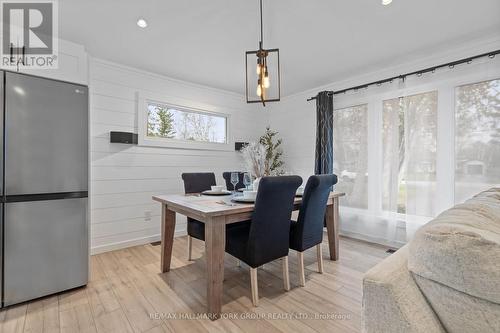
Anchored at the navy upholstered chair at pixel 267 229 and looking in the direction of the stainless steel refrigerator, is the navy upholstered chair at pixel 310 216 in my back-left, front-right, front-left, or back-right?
back-right

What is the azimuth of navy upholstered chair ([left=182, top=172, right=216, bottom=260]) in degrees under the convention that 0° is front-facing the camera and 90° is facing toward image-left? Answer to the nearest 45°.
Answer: approximately 315°

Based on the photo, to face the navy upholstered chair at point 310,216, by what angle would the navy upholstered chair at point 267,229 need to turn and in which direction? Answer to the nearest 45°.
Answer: approximately 90° to its right

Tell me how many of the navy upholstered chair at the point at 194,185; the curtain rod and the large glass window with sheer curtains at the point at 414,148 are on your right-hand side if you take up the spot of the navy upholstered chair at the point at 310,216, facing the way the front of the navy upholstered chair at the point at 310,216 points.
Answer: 2

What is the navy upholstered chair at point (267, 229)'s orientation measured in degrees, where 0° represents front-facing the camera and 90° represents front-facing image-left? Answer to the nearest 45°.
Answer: approximately 135°

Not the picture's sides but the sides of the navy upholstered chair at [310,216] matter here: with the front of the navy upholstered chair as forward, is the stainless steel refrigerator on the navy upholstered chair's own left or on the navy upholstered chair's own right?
on the navy upholstered chair's own left

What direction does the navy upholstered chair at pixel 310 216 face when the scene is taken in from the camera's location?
facing away from the viewer and to the left of the viewer
